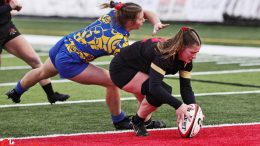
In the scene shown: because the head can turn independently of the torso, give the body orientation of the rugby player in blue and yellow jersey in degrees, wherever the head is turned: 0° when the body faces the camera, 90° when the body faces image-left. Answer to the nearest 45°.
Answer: approximately 270°

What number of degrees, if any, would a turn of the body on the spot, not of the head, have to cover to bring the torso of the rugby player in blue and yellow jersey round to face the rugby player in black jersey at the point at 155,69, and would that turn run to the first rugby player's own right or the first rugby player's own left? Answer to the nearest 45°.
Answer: approximately 45° to the first rugby player's own right
